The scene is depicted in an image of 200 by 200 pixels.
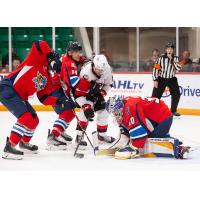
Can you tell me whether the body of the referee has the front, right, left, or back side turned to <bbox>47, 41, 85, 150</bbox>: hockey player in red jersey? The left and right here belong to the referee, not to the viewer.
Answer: front

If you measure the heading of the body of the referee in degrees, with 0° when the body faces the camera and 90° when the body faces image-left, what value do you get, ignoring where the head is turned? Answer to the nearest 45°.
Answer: approximately 0°

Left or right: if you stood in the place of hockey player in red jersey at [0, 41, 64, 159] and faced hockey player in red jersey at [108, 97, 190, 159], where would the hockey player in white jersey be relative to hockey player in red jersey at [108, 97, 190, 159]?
left

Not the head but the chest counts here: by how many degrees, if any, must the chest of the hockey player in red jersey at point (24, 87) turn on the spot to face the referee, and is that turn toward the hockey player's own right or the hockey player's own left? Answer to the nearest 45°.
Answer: approximately 45° to the hockey player's own left

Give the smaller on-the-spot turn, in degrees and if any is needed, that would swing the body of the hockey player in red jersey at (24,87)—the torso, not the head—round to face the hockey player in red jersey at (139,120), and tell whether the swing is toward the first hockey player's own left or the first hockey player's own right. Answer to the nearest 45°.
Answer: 0° — they already face them

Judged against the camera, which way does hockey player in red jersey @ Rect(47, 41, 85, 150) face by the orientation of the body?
to the viewer's right

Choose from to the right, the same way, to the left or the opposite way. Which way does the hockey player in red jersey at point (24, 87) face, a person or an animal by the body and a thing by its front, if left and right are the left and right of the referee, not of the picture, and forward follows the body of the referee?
to the left

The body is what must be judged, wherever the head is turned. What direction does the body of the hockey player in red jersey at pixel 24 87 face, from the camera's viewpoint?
to the viewer's right

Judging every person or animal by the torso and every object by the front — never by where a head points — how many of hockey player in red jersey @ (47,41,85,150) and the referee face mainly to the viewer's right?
1

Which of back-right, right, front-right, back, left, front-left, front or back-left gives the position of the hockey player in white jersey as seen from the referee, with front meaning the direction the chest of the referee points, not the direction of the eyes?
front

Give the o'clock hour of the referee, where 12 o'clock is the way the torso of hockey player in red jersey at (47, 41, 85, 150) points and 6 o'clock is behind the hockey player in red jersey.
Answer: The referee is roughly at 10 o'clock from the hockey player in red jersey.

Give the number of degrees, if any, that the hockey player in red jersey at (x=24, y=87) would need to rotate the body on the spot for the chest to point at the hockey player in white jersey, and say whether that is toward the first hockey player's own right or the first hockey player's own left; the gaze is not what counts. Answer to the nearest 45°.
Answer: approximately 45° to the first hockey player's own left

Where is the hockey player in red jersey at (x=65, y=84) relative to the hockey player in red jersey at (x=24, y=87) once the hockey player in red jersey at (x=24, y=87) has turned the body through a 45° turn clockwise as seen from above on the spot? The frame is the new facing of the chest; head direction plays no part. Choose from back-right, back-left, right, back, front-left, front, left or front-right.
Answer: left

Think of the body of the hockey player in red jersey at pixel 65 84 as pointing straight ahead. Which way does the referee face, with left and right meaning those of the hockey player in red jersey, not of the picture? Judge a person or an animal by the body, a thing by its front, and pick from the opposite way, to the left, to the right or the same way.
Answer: to the right
